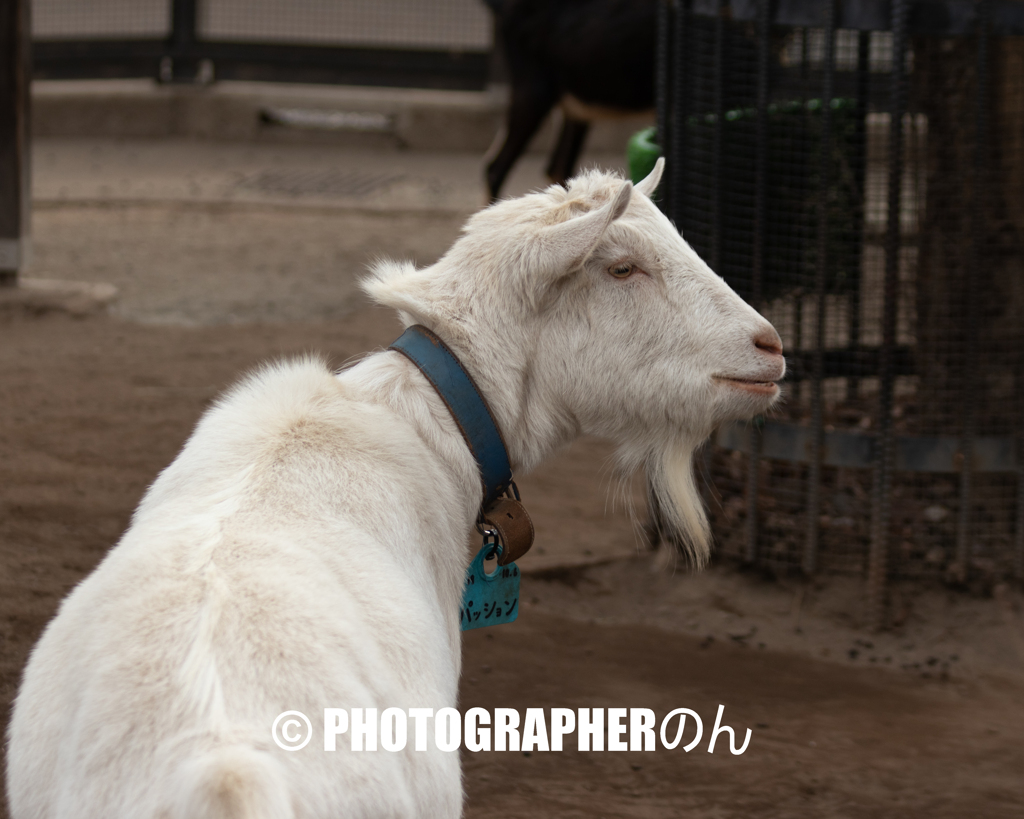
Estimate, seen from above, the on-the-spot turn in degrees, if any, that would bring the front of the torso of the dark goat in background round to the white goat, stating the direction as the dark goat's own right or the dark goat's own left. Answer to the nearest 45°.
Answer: approximately 90° to the dark goat's own right

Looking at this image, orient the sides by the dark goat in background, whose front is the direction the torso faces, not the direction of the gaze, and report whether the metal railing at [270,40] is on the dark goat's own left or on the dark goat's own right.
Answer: on the dark goat's own left

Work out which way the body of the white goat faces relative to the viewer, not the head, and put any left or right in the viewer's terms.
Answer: facing away from the viewer and to the right of the viewer

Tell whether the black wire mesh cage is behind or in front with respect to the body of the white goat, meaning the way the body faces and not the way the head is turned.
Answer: in front

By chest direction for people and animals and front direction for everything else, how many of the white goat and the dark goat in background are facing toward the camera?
0

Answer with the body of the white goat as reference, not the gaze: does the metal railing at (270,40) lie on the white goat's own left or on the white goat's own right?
on the white goat's own left

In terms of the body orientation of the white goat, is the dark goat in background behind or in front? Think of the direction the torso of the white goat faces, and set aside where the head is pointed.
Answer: in front

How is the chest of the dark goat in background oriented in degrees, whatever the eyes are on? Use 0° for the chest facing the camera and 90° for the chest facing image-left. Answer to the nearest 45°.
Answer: approximately 270°

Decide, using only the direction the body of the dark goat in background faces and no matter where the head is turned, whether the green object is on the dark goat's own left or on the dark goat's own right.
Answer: on the dark goat's own right
